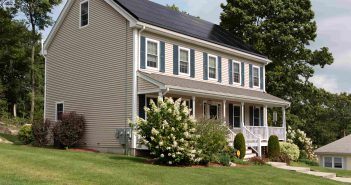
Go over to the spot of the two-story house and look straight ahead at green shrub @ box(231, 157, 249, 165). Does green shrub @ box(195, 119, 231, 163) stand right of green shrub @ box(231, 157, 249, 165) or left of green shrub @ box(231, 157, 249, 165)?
right

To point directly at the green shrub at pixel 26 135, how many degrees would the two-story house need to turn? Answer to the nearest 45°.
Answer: approximately 135° to its right

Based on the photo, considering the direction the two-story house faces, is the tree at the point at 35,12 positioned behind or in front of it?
behind

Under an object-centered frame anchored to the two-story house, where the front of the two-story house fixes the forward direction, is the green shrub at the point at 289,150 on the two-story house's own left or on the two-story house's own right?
on the two-story house's own left

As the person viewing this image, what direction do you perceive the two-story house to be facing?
facing the viewer and to the right of the viewer

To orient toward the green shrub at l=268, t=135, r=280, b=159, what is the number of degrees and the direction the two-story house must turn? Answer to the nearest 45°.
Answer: approximately 45° to its left

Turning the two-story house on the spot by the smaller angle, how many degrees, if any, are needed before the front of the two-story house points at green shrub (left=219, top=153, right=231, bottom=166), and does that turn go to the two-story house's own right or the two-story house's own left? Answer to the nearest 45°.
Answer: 0° — it already faces it

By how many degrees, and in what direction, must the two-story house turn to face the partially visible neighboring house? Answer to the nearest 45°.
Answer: approximately 90° to its left

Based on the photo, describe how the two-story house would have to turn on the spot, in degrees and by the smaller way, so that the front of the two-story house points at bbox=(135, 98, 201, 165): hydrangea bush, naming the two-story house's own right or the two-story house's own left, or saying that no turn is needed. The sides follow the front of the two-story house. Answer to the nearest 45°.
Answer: approximately 45° to the two-story house's own right

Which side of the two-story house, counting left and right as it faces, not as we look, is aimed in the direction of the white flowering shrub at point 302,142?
left
